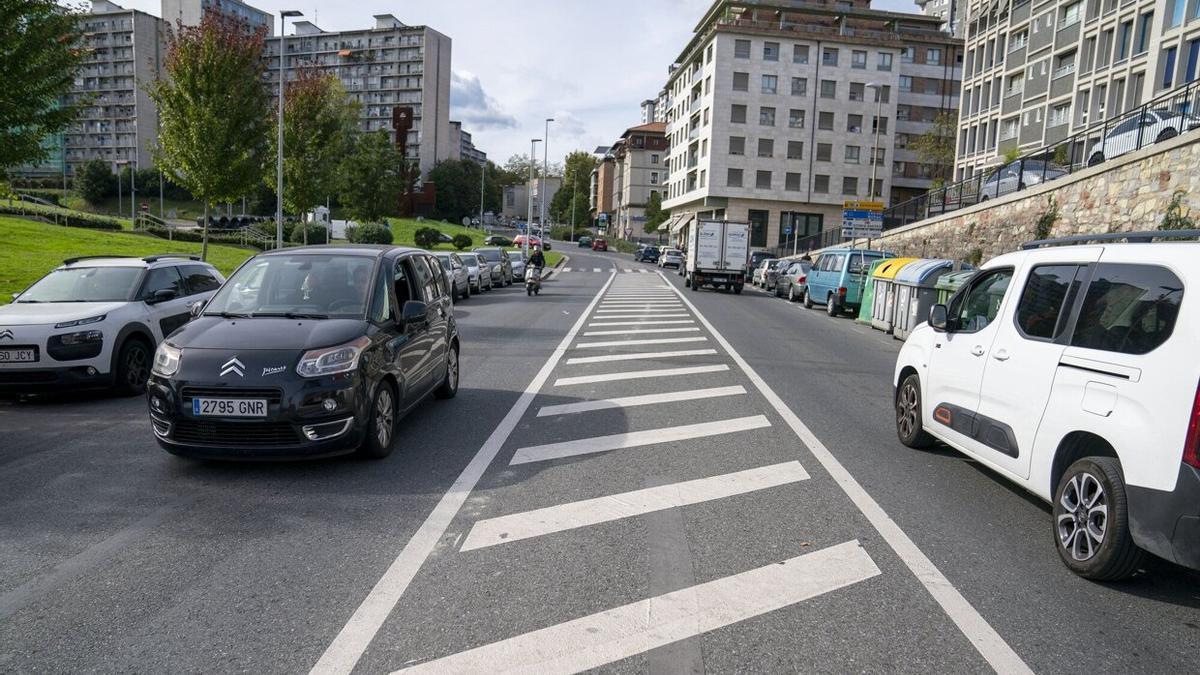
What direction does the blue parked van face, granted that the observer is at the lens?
facing away from the viewer and to the left of the viewer

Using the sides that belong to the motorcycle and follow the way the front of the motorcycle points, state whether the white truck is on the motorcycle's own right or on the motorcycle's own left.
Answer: on the motorcycle's own left

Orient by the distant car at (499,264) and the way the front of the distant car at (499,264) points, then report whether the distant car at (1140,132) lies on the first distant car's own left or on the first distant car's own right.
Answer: on the first distant car's own left

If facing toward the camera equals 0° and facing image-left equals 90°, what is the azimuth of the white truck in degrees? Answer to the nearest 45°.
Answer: approximately 180°

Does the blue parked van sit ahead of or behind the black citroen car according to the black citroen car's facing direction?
behind

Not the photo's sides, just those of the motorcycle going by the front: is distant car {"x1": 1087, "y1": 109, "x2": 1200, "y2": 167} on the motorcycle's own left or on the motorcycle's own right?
on the motorcycle's own left

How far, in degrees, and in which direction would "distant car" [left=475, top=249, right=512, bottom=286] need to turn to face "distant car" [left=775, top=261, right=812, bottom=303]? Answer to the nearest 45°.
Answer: approximately 45° to its left

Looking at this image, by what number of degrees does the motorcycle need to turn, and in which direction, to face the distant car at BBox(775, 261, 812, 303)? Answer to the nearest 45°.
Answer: approximately 90° to its left

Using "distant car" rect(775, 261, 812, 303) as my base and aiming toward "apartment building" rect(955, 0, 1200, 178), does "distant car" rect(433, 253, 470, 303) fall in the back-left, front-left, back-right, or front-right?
back-left

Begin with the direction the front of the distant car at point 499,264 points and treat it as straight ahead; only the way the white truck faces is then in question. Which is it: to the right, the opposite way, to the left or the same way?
the opposite way

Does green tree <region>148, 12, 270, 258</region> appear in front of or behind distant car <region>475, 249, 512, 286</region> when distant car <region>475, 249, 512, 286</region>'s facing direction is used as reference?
in front

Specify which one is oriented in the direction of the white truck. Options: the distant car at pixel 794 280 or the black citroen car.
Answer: the distant car

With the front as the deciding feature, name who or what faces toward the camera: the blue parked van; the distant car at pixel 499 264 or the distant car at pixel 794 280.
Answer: the distant car at pixel 499 264

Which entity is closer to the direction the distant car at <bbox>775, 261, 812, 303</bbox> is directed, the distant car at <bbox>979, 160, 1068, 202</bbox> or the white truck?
the white truck
